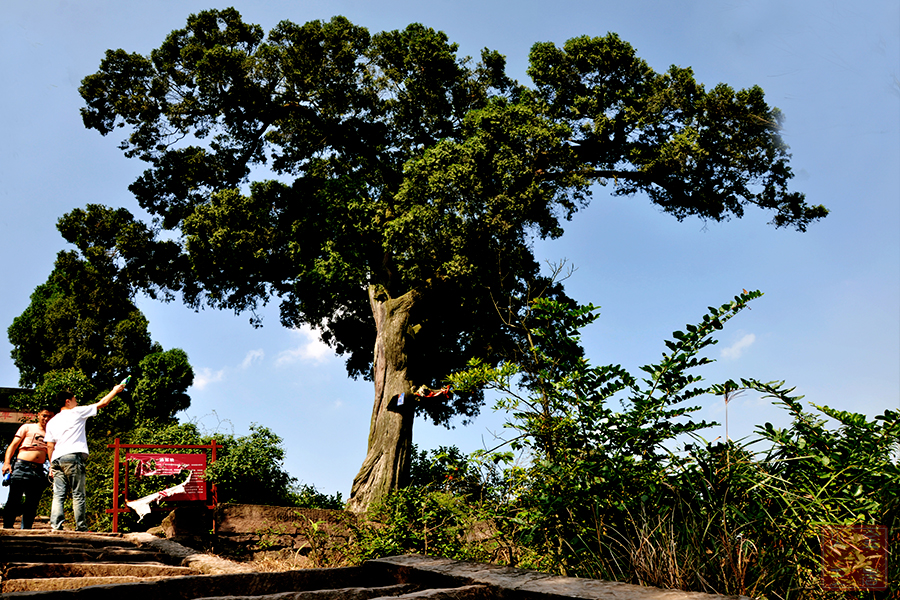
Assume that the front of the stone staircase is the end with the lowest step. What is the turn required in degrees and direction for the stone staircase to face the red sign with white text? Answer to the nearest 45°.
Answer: approximately 180°

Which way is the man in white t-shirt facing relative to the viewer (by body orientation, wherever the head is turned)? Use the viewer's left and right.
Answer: facing away from the viewer and to the right of the viewer

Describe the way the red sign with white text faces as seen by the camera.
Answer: facing the viewer

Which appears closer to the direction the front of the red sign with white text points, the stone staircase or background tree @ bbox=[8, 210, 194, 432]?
the stone staircase

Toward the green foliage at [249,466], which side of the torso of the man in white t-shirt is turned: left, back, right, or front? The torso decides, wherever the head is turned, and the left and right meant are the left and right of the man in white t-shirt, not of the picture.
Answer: right

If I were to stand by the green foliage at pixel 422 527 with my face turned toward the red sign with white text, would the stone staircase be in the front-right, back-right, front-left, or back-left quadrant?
front-left

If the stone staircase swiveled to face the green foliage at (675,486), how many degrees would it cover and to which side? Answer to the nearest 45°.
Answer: approximately 45° to its left
